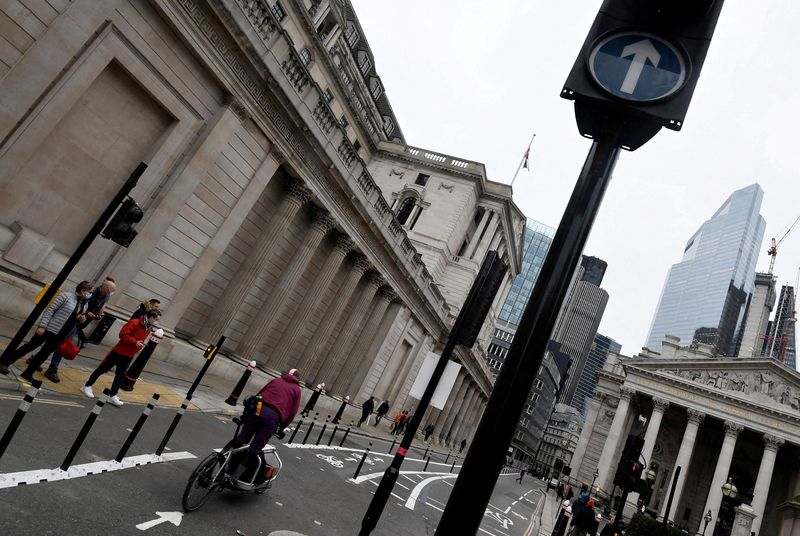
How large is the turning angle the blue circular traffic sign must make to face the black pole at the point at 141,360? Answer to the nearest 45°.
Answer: approximately 135° to its right

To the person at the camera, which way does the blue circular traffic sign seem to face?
facing the viewer

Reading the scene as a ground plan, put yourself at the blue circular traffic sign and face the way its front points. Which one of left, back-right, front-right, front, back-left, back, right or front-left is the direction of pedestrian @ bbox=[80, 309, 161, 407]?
back-right

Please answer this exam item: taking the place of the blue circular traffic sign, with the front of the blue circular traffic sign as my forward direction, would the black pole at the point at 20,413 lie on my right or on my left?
on my right

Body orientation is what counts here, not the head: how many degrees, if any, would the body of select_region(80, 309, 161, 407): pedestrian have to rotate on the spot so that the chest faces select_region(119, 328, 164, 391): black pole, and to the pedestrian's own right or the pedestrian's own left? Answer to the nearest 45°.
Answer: approximately 90° to the pedestrian's own left

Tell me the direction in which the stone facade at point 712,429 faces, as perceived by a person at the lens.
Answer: facing the viewer and to the left of the viewer
